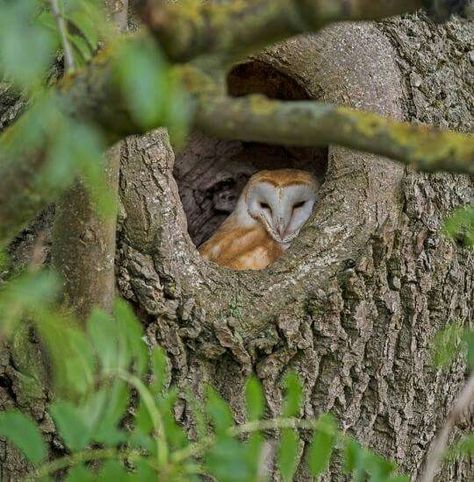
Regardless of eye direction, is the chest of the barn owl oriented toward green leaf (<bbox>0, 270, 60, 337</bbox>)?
no

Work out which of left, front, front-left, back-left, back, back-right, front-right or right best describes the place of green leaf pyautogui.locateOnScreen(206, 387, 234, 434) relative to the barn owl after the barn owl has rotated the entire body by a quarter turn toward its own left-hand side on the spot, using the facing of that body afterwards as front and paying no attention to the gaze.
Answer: back-right

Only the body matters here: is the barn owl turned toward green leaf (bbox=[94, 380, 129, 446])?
no

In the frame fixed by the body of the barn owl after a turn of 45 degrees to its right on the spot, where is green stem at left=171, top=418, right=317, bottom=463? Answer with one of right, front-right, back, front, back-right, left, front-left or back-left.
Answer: front

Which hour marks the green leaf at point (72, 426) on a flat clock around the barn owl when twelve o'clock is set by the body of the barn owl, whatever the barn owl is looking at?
The green leaf is roughly at 2 o'clock from the barn owl.

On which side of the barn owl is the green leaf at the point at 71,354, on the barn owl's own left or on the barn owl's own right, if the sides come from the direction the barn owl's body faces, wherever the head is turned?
on the barn owl's own right

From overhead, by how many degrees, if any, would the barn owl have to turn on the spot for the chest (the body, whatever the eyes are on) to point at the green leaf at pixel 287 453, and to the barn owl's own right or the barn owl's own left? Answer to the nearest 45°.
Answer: approximately 45° to the barn owl's own right

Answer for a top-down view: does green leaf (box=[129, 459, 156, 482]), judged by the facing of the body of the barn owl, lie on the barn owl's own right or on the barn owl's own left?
on the barn owl's own right

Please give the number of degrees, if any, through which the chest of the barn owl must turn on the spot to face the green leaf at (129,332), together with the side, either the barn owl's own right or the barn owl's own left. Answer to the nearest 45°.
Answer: approximately 45° to the barn owl's own right

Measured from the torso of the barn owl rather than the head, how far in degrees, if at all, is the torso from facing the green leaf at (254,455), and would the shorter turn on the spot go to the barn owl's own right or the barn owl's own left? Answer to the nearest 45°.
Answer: approximately 45° to the barn owl's own right

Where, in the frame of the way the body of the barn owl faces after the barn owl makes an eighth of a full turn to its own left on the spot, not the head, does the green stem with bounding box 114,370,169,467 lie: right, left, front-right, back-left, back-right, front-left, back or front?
right
